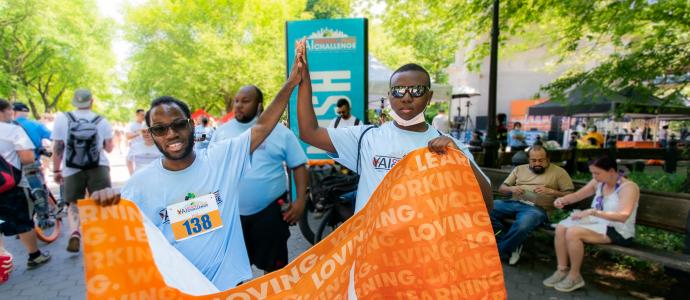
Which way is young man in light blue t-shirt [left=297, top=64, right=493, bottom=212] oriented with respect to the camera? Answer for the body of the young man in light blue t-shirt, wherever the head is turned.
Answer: toward the camera

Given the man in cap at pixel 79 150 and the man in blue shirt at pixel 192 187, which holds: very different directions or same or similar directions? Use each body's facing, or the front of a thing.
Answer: very different directions

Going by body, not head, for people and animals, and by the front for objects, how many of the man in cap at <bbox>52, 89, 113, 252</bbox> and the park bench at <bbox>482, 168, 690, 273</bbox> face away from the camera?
1

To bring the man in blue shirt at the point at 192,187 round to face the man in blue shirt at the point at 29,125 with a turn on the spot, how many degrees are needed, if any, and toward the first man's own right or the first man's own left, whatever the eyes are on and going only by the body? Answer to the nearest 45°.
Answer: approximately 135° to the first man's own right

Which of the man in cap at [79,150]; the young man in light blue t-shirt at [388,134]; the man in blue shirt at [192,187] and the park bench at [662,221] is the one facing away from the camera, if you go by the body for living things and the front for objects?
the man in cap

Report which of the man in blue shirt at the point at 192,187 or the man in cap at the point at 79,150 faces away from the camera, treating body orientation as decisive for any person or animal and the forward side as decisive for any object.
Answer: the man in cap

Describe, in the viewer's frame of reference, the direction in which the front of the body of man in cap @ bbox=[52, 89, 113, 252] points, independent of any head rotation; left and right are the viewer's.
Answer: facing away from the viewer

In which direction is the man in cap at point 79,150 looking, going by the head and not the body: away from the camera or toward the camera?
away from the camera

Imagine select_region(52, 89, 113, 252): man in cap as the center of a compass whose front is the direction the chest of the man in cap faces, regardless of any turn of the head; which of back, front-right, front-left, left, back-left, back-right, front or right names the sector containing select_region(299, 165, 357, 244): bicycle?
back-right

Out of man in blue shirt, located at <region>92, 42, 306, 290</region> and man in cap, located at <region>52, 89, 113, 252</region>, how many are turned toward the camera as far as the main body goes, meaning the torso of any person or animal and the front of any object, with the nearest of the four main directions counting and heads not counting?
1

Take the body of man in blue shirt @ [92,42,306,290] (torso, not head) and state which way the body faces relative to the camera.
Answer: toward the camera

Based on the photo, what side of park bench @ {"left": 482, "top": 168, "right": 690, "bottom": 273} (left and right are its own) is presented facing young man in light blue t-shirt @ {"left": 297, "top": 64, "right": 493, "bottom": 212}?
front

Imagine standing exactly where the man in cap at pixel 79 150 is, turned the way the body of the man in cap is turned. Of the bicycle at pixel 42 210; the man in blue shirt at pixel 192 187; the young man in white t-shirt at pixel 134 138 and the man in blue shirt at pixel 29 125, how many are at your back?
1

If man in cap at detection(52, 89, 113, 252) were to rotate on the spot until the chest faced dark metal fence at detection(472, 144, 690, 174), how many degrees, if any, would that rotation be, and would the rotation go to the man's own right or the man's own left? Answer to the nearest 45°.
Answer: approximately 90° to the man's own right
